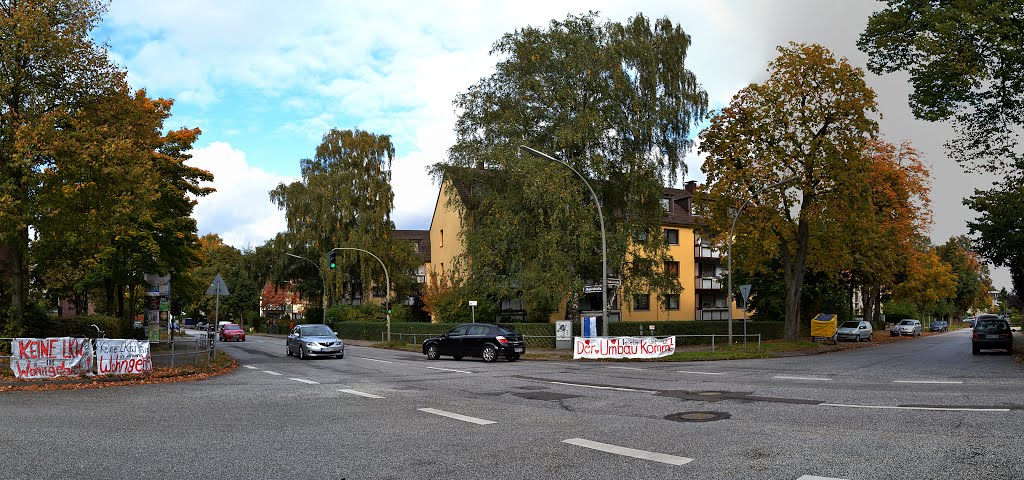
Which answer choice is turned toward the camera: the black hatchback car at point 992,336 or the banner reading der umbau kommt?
the banner reading der umbau kommt

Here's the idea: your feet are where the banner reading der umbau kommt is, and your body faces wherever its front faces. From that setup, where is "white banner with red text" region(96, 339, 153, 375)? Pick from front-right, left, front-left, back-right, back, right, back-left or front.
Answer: front-right

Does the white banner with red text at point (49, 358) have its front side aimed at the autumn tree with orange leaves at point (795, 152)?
no

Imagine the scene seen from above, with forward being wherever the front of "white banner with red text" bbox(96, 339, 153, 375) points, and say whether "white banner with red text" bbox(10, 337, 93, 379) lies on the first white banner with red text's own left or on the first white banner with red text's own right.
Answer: on the first white banner with red text's own right

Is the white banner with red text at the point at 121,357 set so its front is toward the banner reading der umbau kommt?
no

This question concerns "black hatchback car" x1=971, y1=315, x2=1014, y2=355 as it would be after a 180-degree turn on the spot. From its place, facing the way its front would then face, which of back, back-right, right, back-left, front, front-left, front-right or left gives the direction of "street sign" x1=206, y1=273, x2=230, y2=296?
front-right

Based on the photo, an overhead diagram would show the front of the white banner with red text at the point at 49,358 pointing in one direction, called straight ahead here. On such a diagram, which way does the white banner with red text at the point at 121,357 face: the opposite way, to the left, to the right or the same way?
the same way

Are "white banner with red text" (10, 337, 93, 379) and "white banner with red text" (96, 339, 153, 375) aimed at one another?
no

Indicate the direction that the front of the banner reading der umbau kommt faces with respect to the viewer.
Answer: facing the viewer

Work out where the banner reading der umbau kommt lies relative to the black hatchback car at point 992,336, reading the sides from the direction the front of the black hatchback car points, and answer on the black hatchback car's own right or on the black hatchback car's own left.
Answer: on the black hatchback car's own left

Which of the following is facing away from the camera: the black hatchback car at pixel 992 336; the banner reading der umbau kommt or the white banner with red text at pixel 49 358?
the black hatchback car

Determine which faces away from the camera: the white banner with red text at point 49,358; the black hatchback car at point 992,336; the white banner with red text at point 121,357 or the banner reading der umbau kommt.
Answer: the black hatchback car

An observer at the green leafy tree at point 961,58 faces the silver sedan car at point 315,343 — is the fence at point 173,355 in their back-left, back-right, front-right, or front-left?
front-left

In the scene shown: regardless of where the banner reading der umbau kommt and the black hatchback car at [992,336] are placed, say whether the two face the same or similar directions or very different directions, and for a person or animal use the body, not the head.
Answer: very different directions

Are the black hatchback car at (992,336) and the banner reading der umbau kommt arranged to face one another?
no

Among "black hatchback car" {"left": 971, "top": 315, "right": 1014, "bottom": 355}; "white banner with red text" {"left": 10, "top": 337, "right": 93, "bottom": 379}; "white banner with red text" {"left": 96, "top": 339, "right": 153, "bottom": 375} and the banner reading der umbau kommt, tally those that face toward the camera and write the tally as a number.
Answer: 3

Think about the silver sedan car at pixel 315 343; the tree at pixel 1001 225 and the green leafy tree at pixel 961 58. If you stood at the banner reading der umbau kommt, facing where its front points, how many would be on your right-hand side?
1

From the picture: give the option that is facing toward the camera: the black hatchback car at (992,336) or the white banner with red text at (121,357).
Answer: the white banner with red text

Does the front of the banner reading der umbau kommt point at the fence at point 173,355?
no

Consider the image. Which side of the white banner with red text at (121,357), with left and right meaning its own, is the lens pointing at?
front

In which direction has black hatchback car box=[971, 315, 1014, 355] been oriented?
away from the camera
